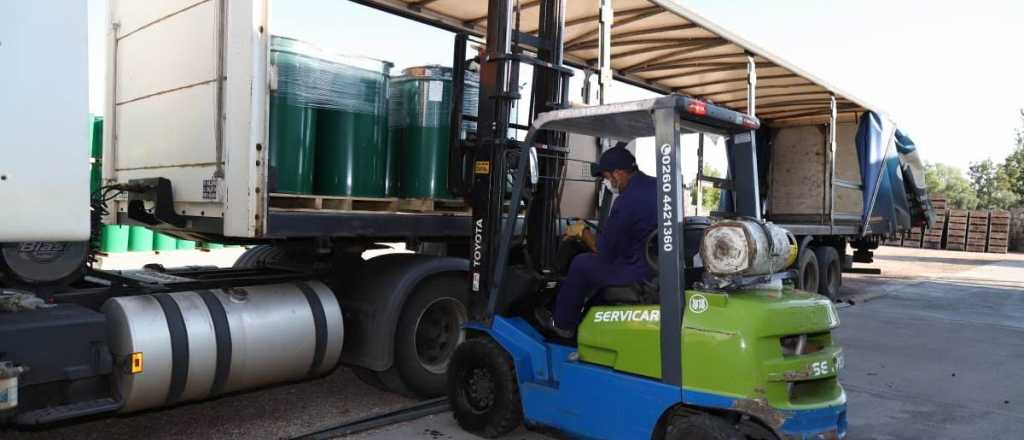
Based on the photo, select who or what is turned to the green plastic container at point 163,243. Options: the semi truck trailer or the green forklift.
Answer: the green forklift

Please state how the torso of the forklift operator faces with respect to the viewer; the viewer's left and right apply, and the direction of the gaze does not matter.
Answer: facing to the left of the viewer

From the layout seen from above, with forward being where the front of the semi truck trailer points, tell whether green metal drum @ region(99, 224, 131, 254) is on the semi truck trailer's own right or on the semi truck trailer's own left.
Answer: on the semi truck trailer's own right

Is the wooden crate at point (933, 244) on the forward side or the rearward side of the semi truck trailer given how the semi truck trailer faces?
on the rearward side

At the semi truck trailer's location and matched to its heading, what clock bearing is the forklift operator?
The forklift operator is roughly at 8 o'clock from the semi truck trailer.

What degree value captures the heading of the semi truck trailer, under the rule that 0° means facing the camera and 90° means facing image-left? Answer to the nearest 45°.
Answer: approximately 45°

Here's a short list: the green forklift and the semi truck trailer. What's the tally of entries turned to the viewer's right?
0

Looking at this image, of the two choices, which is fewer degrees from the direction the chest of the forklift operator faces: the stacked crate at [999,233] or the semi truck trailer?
the semi truck trailer

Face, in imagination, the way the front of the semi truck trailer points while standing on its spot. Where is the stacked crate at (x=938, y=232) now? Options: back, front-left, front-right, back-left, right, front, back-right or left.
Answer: back

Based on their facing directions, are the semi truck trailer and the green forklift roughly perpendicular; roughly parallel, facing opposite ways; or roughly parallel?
roughly perpendicular

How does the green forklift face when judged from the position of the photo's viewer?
facing away from the viewer and to the left of the viewer

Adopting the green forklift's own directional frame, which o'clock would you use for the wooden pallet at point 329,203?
The wooden pallet is roughly at 11 o'clock from the green forklift.

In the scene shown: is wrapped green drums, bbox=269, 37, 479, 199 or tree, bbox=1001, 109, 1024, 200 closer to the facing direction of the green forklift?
the wrapped green drums

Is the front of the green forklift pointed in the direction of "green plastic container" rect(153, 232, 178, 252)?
yes
